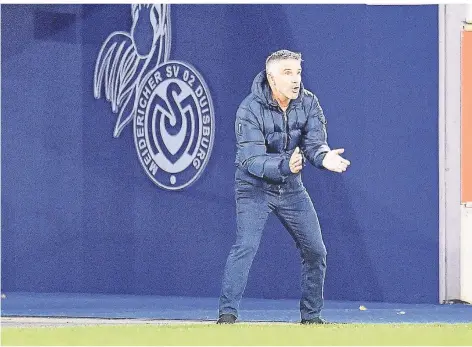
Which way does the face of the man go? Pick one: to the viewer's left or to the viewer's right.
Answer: to the viewer's right

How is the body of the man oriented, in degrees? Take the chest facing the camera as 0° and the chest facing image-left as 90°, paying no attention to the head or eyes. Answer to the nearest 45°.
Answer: approximately 315°
